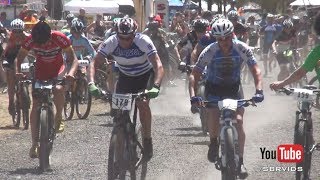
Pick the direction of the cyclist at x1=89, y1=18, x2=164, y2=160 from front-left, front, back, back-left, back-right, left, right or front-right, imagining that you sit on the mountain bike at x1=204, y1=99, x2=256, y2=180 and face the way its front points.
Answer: back-right

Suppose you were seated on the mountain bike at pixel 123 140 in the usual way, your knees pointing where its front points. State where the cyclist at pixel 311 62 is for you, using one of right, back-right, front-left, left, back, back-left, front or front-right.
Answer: left

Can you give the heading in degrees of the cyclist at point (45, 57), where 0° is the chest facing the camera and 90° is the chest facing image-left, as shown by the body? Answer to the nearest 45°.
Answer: approximately 0°

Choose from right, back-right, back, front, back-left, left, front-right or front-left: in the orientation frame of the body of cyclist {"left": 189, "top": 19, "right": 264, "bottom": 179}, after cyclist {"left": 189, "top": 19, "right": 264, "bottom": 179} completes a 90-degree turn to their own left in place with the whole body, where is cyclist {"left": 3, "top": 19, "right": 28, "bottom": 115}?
back-left

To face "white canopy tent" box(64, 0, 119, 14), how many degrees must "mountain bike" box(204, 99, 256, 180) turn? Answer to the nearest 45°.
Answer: approximately 180°

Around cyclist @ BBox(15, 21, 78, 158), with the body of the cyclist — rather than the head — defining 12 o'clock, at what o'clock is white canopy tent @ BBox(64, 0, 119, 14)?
The white canopy tent is roughly at 6 o'clock from the cyclist.

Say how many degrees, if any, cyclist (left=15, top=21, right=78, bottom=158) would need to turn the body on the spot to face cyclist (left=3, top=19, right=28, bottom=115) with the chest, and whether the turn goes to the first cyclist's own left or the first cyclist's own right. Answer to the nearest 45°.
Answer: approximately 180°

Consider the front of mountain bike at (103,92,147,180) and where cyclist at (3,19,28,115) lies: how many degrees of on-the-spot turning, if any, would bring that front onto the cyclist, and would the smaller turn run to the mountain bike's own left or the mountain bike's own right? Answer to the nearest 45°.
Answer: approximately 180°

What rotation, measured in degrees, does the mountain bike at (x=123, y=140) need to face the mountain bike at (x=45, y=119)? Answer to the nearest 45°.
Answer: approximately 135° to its right

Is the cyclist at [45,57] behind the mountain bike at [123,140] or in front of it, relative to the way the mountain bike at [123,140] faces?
behind
